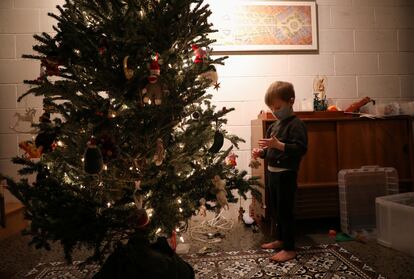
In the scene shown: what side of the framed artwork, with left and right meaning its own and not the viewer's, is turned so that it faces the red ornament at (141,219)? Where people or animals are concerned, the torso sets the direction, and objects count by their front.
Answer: front

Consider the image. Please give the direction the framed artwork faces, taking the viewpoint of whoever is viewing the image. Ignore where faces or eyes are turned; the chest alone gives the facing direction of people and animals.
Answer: facing the viewer

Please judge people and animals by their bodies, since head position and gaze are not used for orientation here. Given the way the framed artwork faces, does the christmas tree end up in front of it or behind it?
in front

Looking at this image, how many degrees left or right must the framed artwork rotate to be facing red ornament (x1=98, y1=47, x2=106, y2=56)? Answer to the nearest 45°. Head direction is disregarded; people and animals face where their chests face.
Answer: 0° — it already faces it

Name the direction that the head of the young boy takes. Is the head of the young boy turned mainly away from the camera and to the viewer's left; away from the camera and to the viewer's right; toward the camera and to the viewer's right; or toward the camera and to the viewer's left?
toward the camera and to the viewer's left
